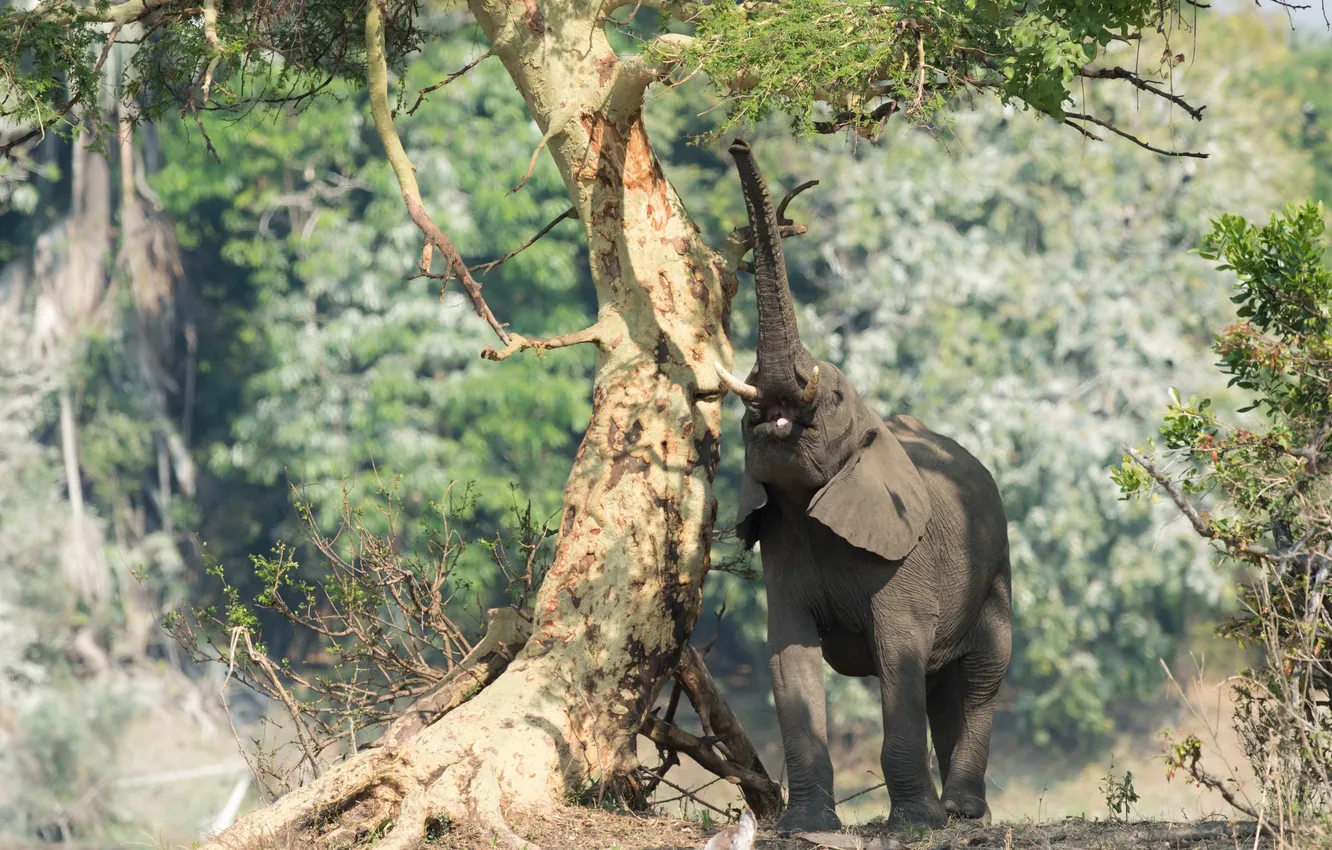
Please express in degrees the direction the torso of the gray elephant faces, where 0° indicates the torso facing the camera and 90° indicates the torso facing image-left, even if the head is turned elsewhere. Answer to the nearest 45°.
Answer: approximately 45°

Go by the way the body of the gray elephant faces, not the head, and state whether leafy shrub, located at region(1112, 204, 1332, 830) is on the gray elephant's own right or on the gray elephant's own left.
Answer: on the gray elephant's own left
